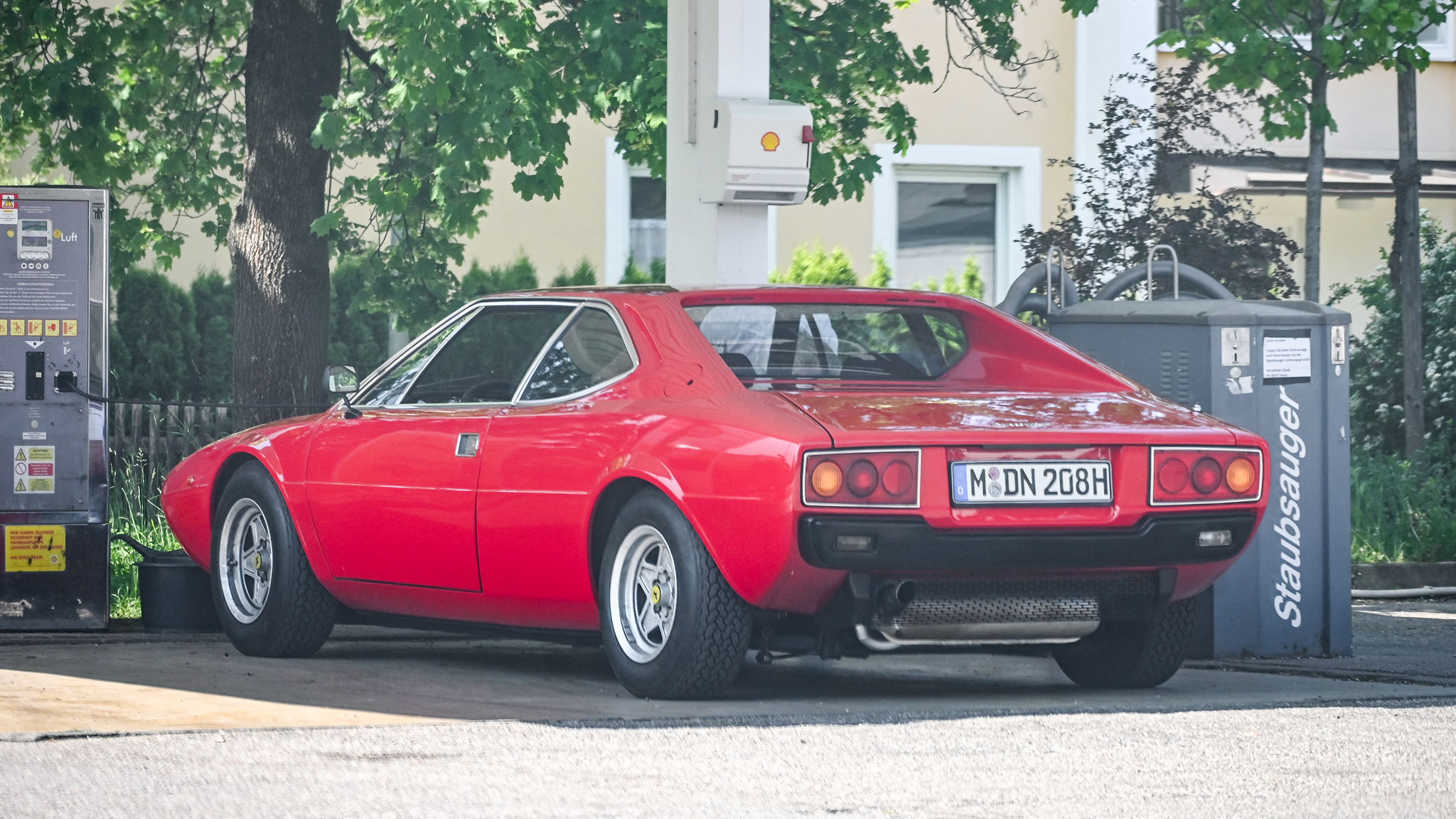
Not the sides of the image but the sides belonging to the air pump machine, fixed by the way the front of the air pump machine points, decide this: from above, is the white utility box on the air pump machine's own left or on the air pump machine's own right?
on the air pump machine's own left

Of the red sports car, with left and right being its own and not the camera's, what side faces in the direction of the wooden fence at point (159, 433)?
front

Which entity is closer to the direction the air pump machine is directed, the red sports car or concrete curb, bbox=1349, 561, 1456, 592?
the red sports car

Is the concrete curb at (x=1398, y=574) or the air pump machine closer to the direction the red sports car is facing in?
the air pump machine

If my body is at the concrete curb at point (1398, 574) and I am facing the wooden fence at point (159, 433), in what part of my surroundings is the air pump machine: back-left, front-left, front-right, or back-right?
front-left

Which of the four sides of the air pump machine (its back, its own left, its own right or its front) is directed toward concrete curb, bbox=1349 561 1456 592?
left

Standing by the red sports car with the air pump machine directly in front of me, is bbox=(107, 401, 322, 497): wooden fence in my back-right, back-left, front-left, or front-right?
front-right

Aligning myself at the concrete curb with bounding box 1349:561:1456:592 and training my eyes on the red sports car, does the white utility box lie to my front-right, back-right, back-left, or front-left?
front-right

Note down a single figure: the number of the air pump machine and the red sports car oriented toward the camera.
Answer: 1

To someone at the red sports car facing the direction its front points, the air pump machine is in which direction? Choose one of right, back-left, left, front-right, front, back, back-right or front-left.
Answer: front

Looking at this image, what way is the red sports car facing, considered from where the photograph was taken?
facing away from the viewer and to the left of the viewer

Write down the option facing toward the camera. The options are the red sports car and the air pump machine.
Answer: the air pump machine

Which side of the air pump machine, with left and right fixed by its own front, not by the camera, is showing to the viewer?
front

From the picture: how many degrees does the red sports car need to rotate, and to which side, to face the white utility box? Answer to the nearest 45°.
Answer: approximately 45° to its right

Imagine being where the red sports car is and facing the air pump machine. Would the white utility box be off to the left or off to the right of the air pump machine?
right

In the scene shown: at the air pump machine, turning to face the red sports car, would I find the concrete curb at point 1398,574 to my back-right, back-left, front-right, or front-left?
front-left

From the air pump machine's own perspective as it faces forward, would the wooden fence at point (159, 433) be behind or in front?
behind

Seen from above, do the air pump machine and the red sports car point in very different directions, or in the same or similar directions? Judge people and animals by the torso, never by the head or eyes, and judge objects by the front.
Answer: very different directions
